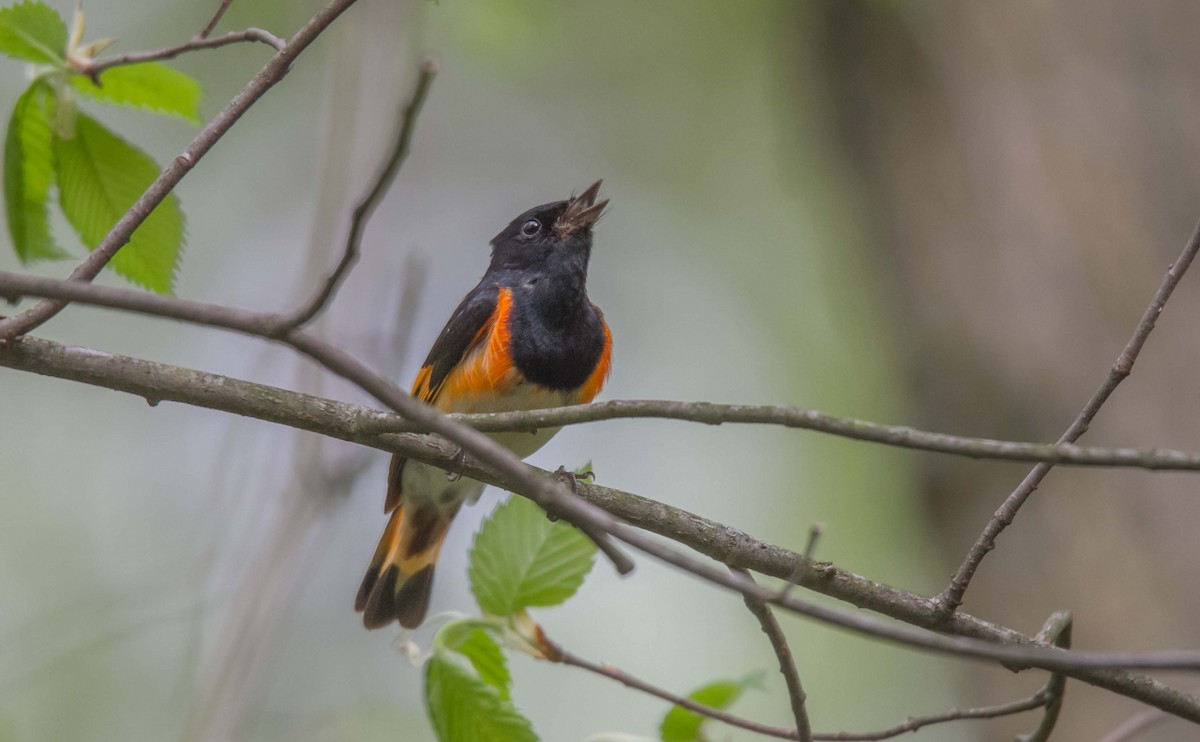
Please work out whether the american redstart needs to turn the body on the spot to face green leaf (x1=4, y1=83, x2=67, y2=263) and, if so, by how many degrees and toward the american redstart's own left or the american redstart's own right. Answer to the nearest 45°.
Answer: approximately 90° to the american redstart's own right

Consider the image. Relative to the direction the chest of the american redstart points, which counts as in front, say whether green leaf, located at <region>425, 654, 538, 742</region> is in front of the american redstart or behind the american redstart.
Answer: in front

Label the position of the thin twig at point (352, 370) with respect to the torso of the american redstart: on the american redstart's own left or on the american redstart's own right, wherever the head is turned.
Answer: on the american redstart's own right

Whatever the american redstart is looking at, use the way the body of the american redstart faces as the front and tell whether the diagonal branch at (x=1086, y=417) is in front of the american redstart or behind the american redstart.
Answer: in front

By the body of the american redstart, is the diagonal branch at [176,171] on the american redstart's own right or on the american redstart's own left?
on the american redstart's own right

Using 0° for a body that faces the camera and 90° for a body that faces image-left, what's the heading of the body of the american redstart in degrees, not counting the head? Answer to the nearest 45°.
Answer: approximately 315°

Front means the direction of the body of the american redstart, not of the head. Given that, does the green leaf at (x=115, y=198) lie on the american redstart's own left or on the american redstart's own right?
on the american redstart's own right
